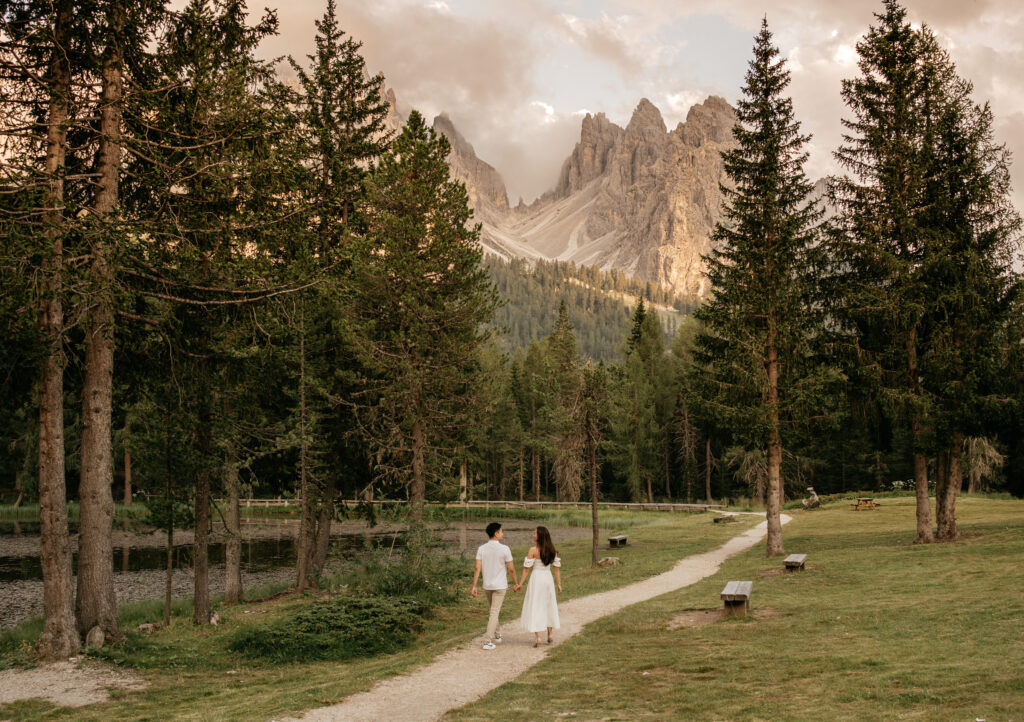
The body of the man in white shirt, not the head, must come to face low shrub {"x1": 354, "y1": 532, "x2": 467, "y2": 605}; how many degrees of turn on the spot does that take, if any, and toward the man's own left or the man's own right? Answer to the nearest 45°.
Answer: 0° — they already face it

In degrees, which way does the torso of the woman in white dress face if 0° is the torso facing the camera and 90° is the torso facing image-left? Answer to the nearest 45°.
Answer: approximately 180°

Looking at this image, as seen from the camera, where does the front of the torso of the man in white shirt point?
away from the camera

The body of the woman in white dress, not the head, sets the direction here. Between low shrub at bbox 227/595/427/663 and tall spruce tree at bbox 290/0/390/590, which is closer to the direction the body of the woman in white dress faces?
the tall spruce tree

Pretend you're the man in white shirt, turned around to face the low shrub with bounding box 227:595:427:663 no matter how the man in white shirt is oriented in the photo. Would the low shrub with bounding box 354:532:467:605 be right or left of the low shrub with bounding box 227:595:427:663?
right

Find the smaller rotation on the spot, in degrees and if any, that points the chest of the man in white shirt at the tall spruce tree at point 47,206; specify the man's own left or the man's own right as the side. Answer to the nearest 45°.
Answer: approximately 90° to the man's own left

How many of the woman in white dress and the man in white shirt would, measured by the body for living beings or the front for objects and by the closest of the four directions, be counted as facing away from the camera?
2
